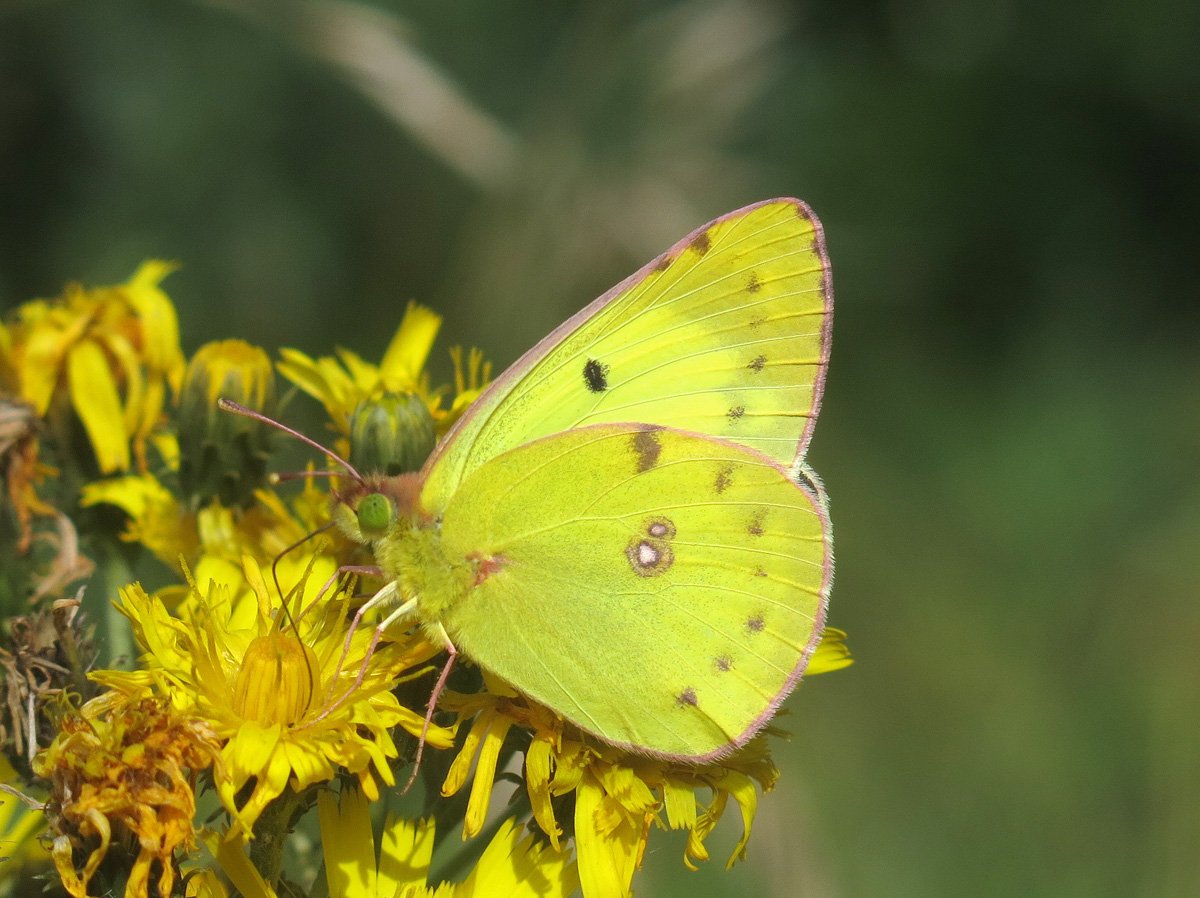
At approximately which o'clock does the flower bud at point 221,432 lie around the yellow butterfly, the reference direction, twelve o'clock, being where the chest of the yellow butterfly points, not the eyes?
The flower bud is roughly at 1 o'clock from the yellow butterfly.

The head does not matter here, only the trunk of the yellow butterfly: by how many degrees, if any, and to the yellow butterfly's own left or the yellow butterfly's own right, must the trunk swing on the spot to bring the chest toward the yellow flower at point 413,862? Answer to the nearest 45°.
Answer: approximately 45° to the yellow butterfly's own left

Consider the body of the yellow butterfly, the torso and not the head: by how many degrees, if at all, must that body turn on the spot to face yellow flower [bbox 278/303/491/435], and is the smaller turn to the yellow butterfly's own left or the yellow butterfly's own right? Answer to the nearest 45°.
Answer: approximately 45° to the yellow butterfly's own right

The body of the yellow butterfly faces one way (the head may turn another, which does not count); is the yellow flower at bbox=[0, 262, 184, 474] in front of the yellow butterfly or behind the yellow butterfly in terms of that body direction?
in front

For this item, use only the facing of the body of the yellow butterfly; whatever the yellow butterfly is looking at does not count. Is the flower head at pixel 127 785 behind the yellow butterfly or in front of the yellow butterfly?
in front

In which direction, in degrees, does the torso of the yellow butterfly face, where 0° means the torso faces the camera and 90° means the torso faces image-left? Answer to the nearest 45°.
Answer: approximately 90°

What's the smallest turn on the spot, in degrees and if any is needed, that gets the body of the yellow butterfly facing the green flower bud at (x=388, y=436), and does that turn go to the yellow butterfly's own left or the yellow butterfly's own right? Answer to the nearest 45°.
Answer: approximately 45° to the yellow butterfly's own right
